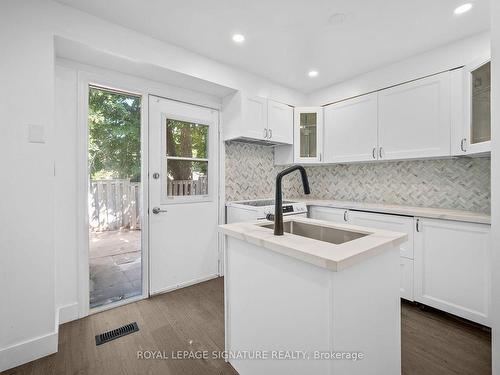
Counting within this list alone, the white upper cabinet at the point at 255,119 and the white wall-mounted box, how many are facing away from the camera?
0

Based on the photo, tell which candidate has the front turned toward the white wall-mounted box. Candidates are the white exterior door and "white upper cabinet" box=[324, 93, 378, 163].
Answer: the white upper cabinet

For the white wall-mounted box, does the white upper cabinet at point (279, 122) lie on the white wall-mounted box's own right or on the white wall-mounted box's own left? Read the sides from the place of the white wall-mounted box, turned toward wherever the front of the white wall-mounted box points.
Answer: on the white wall-mounted box's own left

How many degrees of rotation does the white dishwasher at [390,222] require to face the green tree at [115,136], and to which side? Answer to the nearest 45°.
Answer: approximately 45° to its right

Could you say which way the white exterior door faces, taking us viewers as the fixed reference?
facing the viewer and to the right of the viewer

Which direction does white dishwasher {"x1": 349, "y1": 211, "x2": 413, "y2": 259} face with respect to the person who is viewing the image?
facing the viewer and to the left of the viewer

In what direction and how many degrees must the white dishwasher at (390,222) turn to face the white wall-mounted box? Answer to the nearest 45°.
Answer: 0° — it already faces it

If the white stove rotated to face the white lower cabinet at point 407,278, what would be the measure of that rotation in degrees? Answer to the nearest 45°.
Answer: approximately 45° to its left

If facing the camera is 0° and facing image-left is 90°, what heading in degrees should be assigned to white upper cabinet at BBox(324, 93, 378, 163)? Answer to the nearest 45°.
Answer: approximately 45°

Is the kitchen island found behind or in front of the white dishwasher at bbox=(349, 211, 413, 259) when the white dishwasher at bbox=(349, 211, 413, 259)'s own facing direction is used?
in front

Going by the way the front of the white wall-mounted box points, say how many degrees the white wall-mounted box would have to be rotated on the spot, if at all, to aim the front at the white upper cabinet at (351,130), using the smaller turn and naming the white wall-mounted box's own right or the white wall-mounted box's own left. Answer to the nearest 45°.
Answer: approximately 90° to the white wall-mounted box's own left

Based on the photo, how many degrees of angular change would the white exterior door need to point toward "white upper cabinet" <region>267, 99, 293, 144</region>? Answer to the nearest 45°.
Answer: approximately 45° to its left

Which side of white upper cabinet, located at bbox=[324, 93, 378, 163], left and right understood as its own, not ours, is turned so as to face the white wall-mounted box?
front
